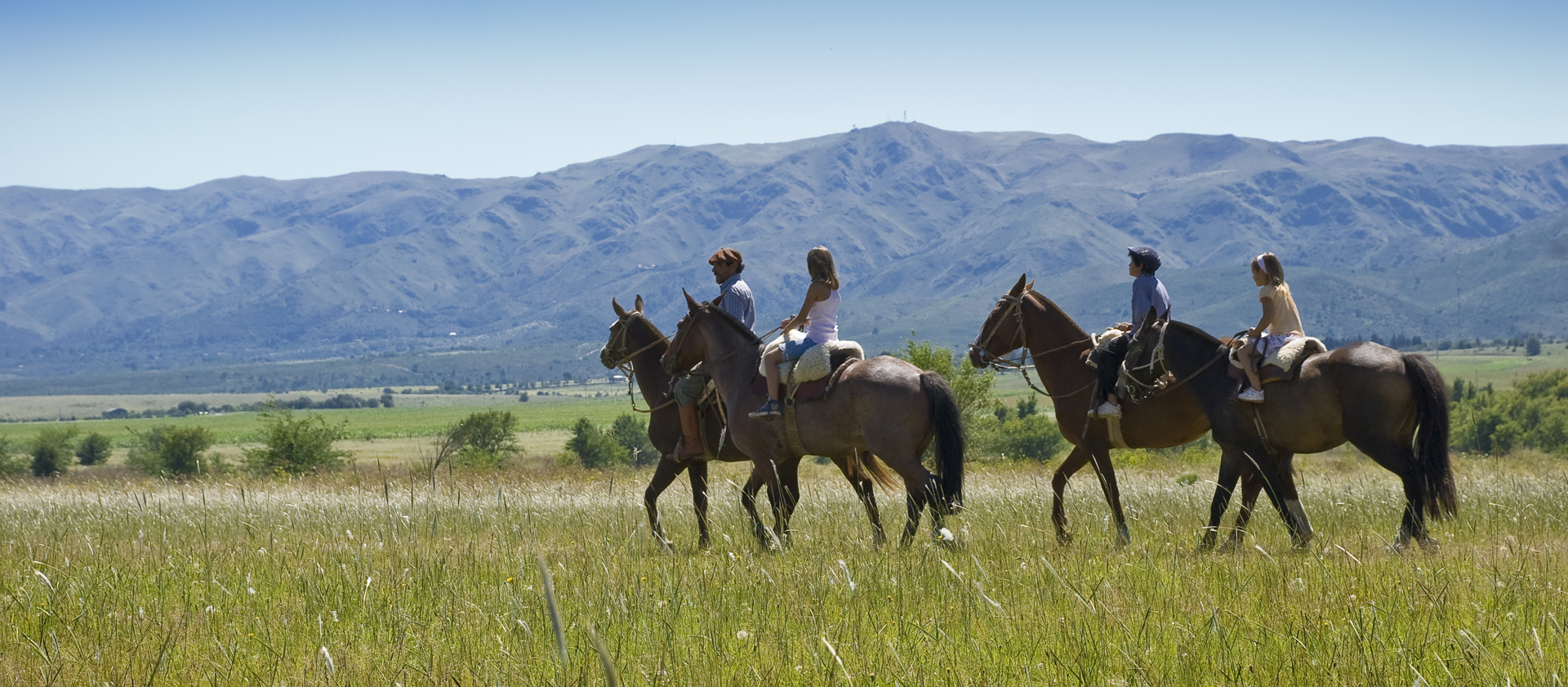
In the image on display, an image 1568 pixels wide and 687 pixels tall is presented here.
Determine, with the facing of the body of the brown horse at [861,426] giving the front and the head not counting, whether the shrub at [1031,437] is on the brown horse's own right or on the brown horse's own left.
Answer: on the brown horse's own right

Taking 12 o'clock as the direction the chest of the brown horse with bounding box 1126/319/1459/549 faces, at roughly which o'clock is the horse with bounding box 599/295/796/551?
The horse is roughly at 12 o'clock from the brown horse.

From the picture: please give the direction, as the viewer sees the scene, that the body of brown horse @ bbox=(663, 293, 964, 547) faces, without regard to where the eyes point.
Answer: to the viewer's left

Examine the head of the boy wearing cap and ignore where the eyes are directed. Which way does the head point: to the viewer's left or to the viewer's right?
to the viewer's left

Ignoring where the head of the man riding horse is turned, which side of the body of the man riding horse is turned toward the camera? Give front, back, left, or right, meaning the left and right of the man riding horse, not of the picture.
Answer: left

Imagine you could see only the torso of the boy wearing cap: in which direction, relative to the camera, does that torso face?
to the viewer's left

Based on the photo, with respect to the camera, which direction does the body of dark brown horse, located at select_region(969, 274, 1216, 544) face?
to the viewer's left

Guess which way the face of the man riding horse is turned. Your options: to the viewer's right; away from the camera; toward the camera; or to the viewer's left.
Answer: to the viewer's left

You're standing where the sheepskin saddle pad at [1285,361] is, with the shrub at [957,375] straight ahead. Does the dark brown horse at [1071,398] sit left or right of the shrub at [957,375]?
left

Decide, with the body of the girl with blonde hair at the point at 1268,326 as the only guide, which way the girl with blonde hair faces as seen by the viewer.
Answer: to the viewer's left

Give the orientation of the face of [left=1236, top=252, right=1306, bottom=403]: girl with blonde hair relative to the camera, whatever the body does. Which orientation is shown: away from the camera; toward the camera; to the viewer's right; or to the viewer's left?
to the viewer's left

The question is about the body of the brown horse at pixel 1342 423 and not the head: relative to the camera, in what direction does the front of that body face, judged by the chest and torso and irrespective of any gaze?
to the viewer's left

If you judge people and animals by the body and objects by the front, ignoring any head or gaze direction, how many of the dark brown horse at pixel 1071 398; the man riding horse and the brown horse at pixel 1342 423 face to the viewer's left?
3
